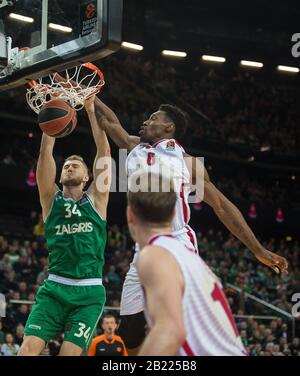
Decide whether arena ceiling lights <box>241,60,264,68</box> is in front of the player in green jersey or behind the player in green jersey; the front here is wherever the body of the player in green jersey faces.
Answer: behind

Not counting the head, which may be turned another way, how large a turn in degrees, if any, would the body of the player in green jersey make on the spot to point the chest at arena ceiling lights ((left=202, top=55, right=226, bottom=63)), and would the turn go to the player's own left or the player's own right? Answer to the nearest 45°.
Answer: approximately 180°

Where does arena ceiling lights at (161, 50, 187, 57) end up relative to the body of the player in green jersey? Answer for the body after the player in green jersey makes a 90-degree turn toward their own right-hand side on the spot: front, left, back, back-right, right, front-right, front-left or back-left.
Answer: right

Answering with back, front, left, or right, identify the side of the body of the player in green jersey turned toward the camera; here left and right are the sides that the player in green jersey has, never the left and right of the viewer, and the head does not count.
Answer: front

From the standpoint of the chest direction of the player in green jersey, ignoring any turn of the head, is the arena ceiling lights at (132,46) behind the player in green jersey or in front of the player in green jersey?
behind

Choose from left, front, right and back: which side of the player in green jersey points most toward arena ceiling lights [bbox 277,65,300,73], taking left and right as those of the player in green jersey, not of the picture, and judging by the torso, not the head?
back
